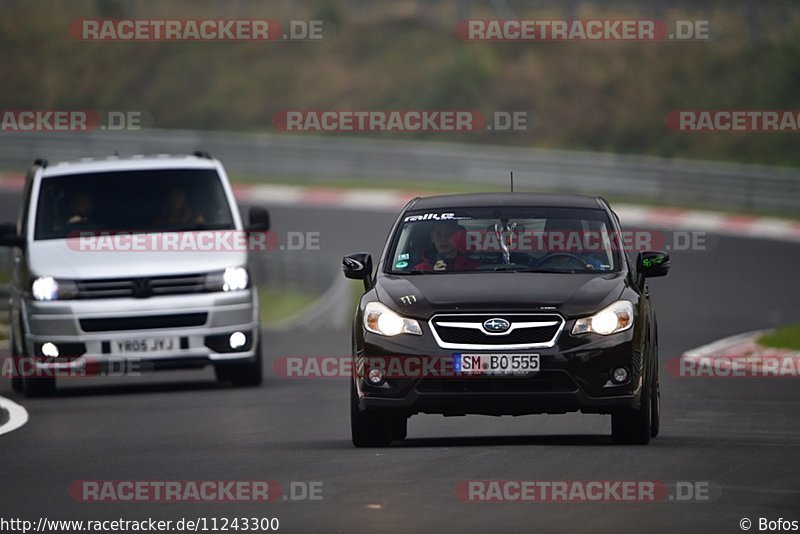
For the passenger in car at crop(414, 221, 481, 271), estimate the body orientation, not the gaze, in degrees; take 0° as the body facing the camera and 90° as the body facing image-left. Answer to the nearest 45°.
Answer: approximately 0°

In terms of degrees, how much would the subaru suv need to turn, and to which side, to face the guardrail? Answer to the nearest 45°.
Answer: approximately 180°

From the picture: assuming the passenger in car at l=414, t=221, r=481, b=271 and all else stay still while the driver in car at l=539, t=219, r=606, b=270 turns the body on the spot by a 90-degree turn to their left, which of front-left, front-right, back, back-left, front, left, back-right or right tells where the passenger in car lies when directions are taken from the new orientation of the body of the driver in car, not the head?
back

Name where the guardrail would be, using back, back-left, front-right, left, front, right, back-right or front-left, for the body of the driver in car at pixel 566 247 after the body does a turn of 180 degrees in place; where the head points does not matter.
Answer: front

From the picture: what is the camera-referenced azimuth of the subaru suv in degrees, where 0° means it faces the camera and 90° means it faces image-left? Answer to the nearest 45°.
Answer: approximately 0°
